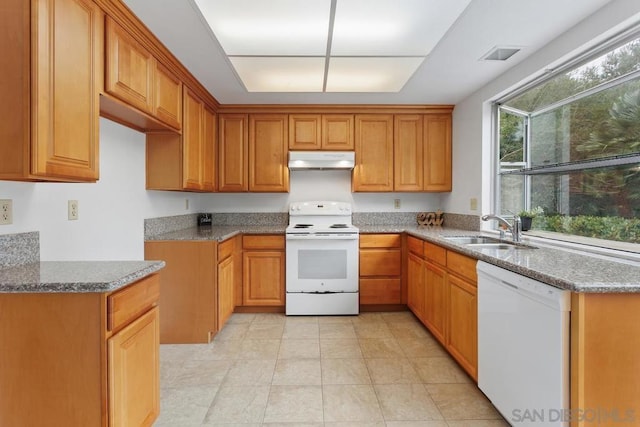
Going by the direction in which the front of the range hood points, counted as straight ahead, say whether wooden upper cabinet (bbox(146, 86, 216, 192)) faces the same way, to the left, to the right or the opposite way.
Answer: to the left

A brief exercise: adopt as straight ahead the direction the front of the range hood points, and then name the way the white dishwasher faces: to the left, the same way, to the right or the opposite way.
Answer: to the right

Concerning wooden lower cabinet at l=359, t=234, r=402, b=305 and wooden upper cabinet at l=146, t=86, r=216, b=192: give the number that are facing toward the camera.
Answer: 1

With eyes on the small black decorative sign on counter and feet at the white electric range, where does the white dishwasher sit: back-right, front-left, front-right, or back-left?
back-left

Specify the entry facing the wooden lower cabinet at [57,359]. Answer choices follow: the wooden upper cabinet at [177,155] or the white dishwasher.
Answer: the white dishwasher

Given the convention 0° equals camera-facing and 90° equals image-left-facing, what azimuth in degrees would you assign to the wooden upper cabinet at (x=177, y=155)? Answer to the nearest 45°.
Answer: approximately 270°

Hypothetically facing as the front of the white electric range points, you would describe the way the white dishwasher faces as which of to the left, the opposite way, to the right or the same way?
to the right
